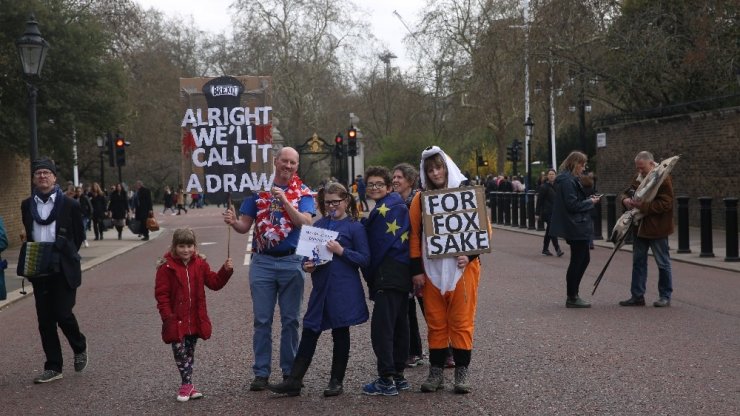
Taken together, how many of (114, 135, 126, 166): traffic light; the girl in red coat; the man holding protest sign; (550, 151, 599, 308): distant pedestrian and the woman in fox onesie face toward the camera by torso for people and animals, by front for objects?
4

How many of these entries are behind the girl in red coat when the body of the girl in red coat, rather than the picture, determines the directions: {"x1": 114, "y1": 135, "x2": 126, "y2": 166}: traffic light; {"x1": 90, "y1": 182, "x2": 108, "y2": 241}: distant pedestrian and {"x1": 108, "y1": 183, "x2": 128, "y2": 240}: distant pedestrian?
3

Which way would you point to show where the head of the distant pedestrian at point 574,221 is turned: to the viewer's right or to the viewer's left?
to the viewer's right

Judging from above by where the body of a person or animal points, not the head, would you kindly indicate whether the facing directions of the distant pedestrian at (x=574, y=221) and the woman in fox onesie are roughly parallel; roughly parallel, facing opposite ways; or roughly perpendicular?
roughly perpendicular

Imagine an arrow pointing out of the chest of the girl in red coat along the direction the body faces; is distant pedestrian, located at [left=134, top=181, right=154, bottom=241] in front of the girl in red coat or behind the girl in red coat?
behind

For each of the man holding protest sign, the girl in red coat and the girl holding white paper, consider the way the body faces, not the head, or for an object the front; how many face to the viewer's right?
0

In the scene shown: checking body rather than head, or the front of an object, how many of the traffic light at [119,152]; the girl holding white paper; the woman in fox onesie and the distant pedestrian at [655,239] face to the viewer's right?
0

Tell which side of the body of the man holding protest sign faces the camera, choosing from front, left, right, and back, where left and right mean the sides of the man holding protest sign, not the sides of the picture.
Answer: front

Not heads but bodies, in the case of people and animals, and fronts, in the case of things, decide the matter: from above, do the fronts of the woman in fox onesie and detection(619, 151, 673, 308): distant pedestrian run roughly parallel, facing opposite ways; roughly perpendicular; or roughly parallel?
roughly perpendicular

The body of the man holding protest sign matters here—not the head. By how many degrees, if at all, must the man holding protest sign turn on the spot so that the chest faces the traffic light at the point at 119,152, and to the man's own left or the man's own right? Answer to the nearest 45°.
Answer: approximately 180°

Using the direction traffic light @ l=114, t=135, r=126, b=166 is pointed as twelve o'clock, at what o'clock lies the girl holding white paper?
The girl holding white paper is roughly at 12 o'clock from the traffic light.

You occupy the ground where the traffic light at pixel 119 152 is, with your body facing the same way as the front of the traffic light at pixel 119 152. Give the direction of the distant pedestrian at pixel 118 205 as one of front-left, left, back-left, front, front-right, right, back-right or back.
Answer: front

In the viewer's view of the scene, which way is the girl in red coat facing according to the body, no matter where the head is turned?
toward the camera

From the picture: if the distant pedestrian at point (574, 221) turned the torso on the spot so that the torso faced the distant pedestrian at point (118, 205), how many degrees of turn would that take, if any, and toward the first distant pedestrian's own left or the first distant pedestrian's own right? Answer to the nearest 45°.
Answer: approximately 135° to the first distant pedestrian's own left

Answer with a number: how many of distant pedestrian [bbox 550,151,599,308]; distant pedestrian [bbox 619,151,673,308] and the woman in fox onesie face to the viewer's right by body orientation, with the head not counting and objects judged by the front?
1

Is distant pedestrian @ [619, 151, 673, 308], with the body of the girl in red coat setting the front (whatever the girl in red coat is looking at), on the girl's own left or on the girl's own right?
on the girl's own left

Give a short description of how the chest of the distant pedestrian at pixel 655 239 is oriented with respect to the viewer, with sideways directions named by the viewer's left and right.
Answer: facing to the left of the viewer
